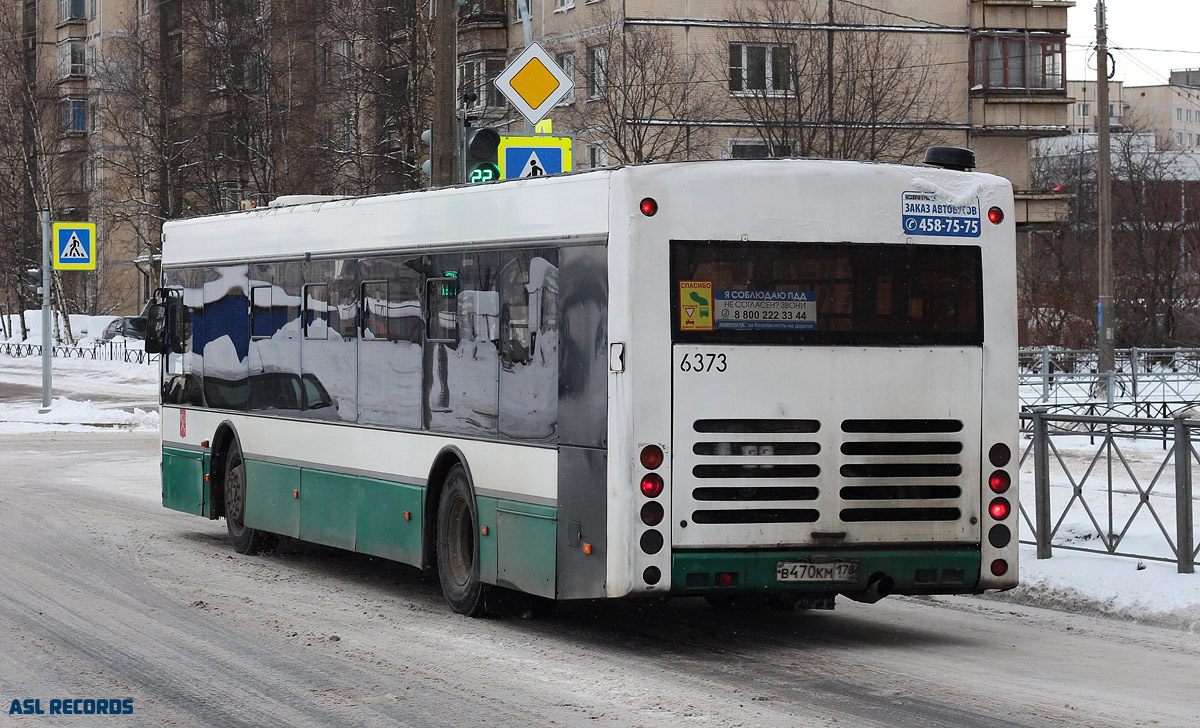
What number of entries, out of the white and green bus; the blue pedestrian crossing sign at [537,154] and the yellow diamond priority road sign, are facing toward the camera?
2

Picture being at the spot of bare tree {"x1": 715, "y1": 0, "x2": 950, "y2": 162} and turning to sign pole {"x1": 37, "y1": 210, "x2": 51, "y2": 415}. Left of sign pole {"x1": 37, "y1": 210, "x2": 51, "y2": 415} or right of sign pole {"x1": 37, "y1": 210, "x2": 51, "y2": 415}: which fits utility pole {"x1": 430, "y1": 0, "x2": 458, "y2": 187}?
left

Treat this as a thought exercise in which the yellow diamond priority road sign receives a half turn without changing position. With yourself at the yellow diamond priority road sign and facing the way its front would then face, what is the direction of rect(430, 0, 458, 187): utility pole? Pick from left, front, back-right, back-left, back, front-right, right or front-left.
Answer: left

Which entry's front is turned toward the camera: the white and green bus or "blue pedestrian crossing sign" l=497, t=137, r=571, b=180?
the blue pedestrian crossing sign

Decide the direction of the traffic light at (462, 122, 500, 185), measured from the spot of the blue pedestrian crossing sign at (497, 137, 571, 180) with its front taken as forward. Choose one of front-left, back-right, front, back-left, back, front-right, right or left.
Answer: right

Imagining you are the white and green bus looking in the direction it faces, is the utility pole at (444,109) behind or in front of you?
in front

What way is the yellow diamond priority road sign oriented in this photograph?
toward the camera

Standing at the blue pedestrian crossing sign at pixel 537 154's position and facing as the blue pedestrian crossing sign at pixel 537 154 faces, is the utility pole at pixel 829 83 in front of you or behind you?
behind

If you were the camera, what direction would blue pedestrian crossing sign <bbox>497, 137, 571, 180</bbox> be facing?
facing the viewer

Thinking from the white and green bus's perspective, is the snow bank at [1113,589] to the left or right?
on its right

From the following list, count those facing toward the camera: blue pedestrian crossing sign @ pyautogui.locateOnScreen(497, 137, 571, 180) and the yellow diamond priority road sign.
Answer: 2

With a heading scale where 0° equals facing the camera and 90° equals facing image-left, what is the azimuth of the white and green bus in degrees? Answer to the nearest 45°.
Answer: approximately 135°

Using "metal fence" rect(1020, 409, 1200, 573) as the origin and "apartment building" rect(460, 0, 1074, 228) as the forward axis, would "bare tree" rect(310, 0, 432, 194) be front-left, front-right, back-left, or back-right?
front-left

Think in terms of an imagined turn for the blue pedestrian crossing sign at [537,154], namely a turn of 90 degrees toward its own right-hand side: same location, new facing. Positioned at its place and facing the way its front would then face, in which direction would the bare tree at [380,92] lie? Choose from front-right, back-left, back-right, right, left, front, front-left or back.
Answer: right

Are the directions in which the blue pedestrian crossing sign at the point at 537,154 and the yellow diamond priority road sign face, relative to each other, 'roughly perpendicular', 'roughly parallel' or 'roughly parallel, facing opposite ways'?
roughly parallel

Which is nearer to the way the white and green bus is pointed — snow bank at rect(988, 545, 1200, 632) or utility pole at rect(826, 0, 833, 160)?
the utility pole

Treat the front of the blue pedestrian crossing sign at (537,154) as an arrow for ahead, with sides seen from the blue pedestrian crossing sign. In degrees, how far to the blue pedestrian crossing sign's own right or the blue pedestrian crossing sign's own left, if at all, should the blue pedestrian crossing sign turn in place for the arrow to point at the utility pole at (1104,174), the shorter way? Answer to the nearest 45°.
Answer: approximately 135° to the blue pedestrian crossing sign's own left

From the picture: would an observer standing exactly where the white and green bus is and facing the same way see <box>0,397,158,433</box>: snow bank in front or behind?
in front
